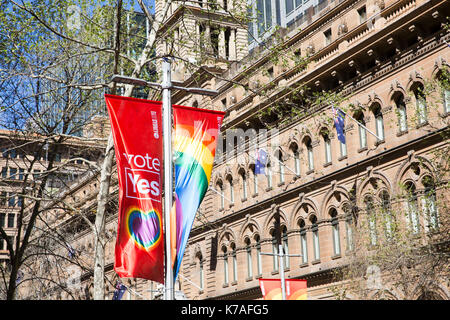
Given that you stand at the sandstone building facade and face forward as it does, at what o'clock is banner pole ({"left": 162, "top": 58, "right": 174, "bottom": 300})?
The banner pole is roughly at 11 o'clock from the sandstone building facade.

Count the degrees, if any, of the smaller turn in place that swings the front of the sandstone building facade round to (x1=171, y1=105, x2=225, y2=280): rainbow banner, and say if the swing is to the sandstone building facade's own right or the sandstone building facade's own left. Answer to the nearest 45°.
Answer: approximately 45° to the sandstone building facade's own left

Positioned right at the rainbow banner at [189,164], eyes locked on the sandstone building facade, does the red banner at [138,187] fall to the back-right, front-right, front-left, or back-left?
back-left

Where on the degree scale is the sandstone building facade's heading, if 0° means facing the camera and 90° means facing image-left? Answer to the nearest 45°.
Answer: approximately 45°

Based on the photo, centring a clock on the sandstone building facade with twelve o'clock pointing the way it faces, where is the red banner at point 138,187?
The red banner is roughly at 11 o'clock from the sandstone building facade.
